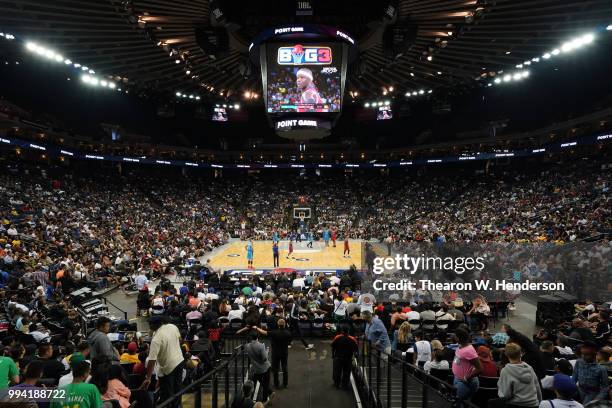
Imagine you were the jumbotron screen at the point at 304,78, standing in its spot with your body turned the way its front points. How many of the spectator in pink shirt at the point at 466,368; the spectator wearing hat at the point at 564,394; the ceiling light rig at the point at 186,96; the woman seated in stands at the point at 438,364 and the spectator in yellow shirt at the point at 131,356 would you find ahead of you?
4

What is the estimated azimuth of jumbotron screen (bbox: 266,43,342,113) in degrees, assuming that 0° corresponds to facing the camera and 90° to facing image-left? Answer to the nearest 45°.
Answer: approximately 0°

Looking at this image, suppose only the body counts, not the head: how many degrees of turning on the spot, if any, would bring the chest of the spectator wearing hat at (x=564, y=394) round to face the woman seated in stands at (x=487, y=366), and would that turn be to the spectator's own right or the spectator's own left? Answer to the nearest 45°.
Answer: approximately 45° to the spectator's own left

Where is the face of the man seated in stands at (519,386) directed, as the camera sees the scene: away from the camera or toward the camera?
away from the camera

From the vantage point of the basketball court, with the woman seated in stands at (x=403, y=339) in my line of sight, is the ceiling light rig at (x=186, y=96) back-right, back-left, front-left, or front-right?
back-right

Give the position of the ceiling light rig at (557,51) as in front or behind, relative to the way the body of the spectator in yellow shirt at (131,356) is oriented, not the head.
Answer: in front

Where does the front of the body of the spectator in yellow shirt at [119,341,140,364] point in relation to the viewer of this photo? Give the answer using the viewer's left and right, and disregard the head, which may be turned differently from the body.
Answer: facing away from the viewer and to the right of the viewer

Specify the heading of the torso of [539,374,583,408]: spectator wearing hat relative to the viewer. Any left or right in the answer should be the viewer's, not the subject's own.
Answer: facing away from the viewer

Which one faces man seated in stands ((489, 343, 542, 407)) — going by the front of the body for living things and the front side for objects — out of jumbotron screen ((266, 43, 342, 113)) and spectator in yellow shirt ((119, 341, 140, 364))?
the jumbotron screen

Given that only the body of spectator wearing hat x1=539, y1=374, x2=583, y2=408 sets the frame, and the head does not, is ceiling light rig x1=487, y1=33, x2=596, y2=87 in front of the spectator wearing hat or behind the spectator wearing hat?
in front

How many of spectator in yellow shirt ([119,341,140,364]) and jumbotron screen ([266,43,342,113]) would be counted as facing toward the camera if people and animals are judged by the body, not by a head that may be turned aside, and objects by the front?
1
